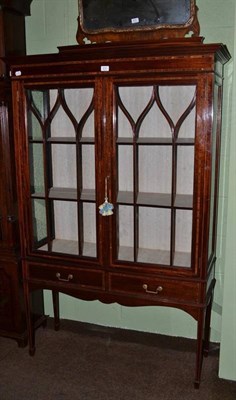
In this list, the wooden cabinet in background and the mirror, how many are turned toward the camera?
2

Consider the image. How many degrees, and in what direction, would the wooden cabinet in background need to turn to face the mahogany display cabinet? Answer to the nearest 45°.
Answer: approximately 45° to its left

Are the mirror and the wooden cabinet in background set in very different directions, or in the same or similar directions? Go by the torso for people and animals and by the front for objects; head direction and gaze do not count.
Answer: same or similar directions

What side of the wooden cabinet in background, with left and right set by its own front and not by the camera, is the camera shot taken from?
front

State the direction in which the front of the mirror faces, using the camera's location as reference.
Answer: facing the viewer
